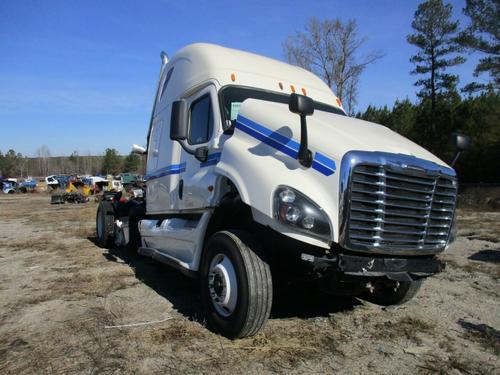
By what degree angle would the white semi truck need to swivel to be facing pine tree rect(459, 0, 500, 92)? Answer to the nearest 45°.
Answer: approximately 90° to its left

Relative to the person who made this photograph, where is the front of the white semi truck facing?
facing the viewer and to the right of the viewer
